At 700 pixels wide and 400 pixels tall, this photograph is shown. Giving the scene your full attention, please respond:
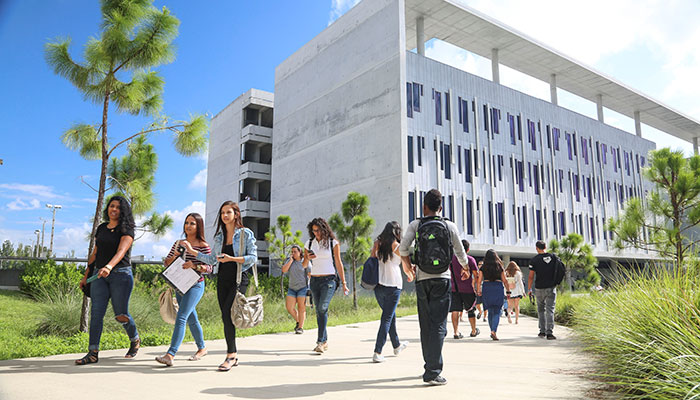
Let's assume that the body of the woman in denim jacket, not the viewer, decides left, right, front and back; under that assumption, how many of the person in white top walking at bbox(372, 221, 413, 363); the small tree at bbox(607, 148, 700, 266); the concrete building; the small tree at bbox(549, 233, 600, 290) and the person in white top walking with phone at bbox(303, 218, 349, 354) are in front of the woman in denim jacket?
0

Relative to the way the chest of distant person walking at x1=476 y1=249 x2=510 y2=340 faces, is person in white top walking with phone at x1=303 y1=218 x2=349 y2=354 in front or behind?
behind

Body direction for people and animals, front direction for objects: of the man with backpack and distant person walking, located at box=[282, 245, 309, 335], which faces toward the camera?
the distant person walking

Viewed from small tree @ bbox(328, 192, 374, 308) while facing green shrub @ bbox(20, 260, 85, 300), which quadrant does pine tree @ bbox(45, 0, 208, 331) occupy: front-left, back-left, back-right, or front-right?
front-left

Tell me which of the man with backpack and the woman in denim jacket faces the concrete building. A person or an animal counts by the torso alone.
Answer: the man with backpack

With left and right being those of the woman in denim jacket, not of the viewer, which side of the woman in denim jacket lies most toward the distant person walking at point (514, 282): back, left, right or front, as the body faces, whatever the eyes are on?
back

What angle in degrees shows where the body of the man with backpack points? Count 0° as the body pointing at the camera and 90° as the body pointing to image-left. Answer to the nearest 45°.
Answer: approximately 180°

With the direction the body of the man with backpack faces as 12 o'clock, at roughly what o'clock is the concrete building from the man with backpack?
The concrete building is roughly at 12 o'clock from the man with backpack.

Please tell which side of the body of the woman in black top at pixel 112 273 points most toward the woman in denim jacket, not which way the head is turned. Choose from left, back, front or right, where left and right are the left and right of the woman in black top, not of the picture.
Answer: left

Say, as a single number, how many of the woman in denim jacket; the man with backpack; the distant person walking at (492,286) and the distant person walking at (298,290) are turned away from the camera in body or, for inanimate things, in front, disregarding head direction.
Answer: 2

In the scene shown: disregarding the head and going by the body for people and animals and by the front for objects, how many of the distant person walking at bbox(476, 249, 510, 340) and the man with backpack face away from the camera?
2

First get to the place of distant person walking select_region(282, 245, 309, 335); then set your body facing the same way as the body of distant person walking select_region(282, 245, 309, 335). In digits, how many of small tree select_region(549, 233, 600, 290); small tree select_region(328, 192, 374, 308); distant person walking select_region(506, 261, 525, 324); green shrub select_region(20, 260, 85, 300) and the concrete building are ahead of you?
0

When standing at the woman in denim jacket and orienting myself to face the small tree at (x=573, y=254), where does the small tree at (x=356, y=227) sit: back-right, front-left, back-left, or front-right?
front-left

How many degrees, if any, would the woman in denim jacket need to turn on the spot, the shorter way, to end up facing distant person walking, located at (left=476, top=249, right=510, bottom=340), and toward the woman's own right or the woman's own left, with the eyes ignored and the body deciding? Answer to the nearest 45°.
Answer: approximately 180°

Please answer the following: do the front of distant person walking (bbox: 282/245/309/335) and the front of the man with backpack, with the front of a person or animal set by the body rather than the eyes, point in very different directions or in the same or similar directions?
very different directions

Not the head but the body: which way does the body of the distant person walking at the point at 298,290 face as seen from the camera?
toward the camera

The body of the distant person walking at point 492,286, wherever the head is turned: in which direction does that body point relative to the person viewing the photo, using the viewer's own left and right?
facing away from the viewer

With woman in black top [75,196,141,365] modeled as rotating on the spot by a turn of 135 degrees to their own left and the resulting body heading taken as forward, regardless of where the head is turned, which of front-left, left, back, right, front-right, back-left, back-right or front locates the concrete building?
front-left

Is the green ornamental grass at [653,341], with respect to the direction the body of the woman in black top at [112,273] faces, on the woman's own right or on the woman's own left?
on the woman's own left

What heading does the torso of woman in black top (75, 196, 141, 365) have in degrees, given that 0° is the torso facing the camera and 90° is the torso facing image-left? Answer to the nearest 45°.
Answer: approximately 45°
